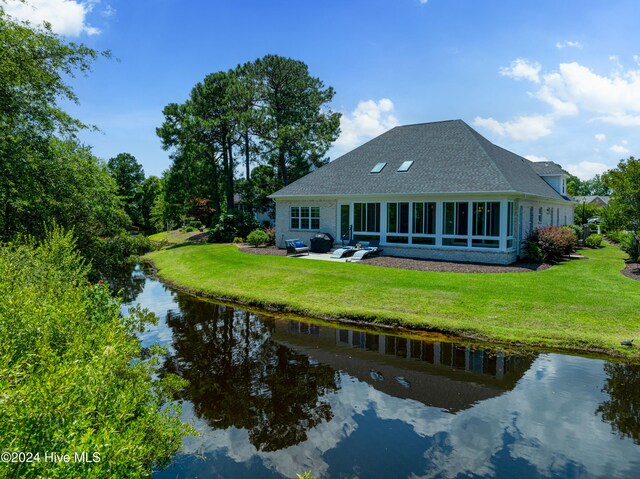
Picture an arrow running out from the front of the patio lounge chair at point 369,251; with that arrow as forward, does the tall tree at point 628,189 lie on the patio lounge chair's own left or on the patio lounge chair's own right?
on the patio lounge chair's own left

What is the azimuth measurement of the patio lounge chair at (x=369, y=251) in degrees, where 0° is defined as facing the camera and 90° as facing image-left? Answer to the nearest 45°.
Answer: approximately 45°

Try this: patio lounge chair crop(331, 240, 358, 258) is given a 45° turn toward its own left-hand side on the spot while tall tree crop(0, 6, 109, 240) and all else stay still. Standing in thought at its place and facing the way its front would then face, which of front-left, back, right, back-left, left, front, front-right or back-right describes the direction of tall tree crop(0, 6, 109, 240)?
front-right

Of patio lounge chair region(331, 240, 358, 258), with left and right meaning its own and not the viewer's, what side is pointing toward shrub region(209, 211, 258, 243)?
right

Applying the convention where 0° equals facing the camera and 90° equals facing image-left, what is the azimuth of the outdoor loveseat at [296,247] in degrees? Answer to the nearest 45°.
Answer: approximately 315°

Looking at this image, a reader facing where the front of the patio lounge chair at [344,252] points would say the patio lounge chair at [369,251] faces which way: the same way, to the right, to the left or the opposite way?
the same way

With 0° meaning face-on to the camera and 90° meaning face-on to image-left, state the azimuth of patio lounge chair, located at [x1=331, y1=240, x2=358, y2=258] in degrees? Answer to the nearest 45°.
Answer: approximately 45°

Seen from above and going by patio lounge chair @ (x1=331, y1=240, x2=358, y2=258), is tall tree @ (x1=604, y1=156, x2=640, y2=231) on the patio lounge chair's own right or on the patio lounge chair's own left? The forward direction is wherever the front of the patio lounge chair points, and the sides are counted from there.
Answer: on the patio lounge chair's own left

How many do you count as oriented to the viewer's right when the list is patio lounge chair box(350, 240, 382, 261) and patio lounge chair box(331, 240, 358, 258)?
0

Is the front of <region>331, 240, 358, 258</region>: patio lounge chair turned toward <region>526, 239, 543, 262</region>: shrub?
no

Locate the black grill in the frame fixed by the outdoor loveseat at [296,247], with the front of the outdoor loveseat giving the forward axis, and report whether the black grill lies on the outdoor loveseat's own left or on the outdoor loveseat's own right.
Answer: on the outdoor loveseat's own left
